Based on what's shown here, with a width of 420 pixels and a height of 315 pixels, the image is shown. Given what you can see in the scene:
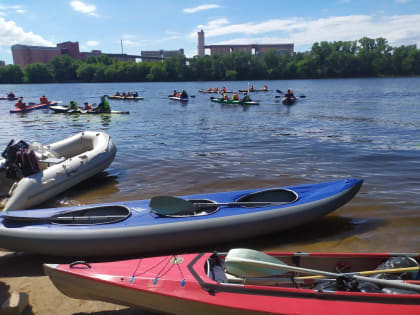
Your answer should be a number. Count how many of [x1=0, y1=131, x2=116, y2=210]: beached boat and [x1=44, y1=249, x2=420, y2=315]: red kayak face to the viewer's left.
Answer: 1

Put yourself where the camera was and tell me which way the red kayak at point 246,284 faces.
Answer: facing to the left of the viewer

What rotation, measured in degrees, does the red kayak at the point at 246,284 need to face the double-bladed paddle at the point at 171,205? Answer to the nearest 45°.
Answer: approximately 45° to its right

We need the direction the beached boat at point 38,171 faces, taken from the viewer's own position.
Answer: facing away from the viewer and to the right of the viewer
